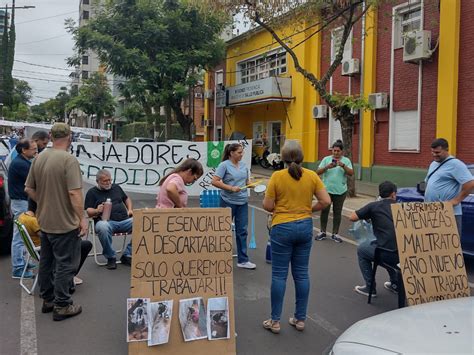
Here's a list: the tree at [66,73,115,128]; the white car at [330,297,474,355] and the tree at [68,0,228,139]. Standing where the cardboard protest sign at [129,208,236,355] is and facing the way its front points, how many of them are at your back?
2

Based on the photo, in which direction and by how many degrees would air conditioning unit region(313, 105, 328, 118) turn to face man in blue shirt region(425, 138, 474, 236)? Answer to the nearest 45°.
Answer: approximately 45° to its left

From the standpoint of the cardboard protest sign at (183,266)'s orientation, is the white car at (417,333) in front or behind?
in front

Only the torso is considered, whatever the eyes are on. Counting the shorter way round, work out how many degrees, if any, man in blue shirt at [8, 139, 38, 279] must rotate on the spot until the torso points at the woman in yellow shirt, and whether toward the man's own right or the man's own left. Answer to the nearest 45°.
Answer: approximately 45° to the man's own right

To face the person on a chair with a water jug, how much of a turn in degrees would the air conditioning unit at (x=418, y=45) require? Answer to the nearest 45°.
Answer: approximately 45° to its left

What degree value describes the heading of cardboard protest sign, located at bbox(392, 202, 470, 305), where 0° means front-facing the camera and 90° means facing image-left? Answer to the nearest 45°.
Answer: approximately 0°

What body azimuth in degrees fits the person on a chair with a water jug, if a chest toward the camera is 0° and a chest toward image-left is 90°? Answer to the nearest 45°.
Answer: approximately 90°

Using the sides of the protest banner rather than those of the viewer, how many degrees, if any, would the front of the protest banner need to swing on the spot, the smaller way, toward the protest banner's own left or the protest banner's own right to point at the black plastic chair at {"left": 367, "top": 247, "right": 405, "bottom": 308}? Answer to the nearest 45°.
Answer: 0° — it already faces it

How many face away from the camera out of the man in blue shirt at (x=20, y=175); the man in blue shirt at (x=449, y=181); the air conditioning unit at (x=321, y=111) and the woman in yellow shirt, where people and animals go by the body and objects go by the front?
1

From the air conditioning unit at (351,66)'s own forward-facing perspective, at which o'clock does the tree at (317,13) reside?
The tree is roughly at 11 o'clock from the air conditioning unit.

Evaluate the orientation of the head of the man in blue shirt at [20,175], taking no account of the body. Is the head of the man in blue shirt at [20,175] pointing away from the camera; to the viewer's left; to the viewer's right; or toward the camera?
to the viewer's right

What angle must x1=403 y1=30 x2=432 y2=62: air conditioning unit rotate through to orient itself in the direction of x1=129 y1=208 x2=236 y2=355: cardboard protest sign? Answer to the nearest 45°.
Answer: approximately 45° to its left

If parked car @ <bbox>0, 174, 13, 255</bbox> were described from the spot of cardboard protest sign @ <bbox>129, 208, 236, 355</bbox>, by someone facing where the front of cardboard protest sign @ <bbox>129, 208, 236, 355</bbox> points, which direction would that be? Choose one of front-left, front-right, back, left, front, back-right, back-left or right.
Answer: back-right

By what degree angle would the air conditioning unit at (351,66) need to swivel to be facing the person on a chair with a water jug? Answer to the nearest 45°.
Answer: approximately 45° to its left

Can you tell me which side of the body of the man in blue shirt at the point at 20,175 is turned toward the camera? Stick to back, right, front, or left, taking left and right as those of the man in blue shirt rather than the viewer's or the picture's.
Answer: right
